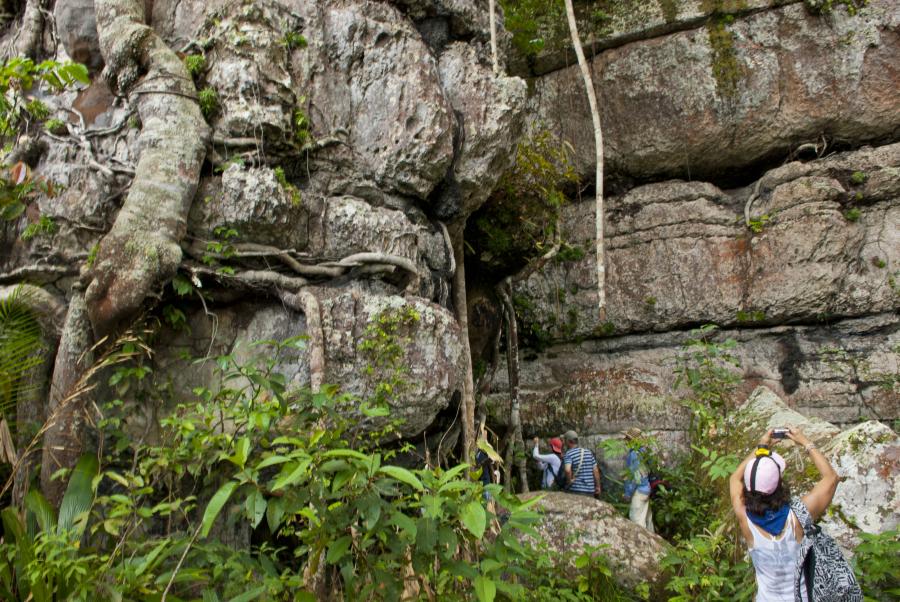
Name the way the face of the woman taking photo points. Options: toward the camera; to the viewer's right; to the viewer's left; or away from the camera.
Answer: away from the camera

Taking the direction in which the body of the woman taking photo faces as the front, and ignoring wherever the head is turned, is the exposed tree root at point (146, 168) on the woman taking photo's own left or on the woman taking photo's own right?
on the woman taking photo's own left

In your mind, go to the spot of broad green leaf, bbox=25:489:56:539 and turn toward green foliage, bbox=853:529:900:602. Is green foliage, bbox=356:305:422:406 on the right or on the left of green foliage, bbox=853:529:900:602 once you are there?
left

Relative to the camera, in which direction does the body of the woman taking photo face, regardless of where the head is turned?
away from the camera

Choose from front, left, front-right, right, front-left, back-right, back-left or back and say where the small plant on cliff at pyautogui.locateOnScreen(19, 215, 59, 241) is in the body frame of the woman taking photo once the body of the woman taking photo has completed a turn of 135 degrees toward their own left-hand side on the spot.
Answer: front-right

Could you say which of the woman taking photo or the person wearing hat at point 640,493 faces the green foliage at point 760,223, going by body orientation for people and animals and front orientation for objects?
the woman taking photo
